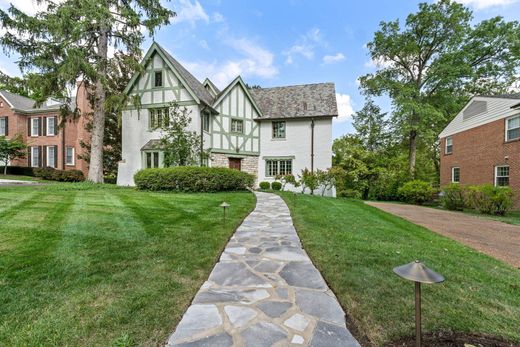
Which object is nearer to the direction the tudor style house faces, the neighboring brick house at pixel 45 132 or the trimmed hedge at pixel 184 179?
the trimmed hedge

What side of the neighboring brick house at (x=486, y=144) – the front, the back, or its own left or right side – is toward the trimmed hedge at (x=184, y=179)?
right

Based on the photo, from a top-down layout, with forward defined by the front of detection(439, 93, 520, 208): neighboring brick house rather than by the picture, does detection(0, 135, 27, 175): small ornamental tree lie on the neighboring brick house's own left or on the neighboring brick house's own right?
on the neighboring brick house's own right

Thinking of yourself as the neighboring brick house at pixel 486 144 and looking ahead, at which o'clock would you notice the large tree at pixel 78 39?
The large tree is roughly at 3 o'clock from the neighboring brick house.

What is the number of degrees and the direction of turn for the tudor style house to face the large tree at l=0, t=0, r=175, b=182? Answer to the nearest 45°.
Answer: approximately 90° to its right

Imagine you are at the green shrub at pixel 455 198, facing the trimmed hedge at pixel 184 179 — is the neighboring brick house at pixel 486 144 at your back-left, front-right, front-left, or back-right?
back-right

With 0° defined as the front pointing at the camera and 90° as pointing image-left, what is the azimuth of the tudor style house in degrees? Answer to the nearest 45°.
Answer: approximately 0°

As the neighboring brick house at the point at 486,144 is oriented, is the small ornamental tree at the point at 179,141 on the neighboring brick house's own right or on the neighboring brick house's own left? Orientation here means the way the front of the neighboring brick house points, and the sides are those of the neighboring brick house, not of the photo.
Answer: on the neighboring brick house's own right

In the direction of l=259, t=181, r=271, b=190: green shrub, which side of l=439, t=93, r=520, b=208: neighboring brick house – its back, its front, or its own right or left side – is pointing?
right
